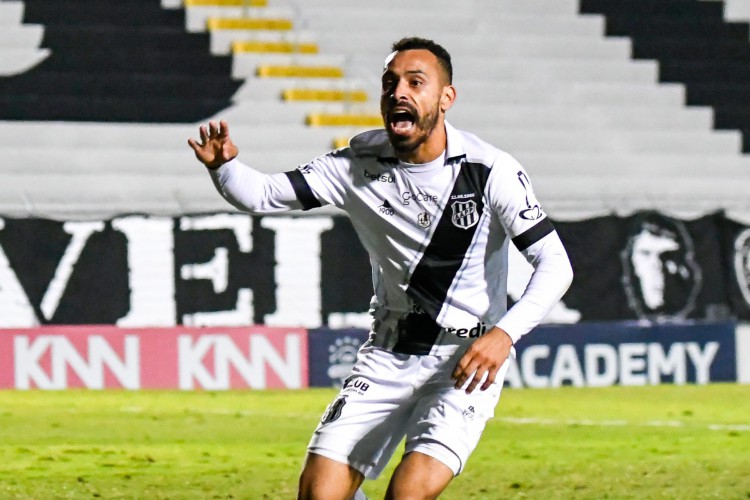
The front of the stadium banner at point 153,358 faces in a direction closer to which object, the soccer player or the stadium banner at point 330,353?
the soccer player

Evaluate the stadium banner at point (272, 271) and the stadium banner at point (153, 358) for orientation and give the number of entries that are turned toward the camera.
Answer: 2

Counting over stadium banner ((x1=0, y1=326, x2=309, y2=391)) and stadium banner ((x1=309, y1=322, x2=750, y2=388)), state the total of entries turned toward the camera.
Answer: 2

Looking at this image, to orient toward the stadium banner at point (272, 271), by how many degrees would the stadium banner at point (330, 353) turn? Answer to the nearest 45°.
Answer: approximately 135° to its right

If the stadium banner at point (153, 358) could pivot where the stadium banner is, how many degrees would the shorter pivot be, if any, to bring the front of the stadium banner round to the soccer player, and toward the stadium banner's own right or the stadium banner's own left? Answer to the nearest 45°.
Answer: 0° — it already faces them

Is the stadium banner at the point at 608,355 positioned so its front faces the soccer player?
yes

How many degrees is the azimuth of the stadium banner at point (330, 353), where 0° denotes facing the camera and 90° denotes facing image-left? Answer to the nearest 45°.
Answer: approximately 0°

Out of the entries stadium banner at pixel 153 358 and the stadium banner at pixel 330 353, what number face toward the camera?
2

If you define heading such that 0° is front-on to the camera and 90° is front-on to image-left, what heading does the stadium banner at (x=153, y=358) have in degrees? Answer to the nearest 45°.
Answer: approximately 0°
